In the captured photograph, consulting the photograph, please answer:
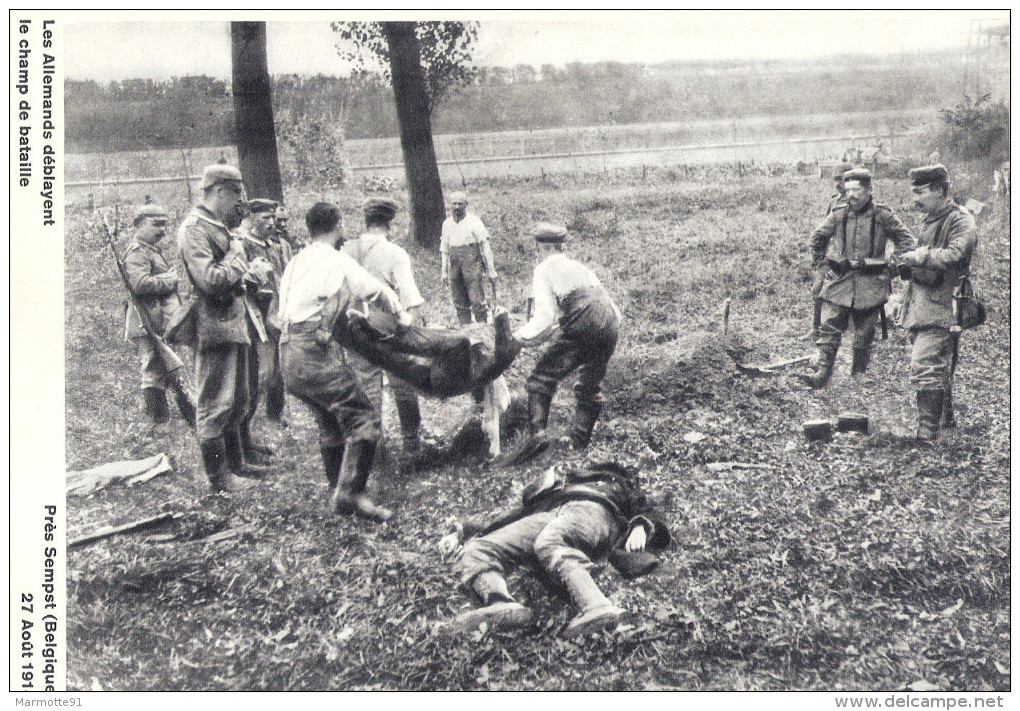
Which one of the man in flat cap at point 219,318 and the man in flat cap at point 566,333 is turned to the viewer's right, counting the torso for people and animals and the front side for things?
the man in flat cap at point 219,318

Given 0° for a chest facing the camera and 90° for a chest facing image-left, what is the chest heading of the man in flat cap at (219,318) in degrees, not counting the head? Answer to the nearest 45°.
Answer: approximately 270°

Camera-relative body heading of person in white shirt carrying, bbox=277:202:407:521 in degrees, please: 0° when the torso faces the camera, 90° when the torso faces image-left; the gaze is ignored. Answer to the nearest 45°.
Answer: approximately 225°

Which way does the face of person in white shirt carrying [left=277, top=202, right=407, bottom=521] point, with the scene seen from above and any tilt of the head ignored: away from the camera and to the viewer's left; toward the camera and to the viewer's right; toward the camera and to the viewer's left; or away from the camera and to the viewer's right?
away from the camera and to the viewer's right

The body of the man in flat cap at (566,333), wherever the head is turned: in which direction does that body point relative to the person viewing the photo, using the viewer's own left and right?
facing away from the viewer and to the left of the viewer

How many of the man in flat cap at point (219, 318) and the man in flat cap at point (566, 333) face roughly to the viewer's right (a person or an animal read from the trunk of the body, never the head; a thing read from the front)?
1

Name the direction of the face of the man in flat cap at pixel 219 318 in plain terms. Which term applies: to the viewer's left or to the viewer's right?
to the viewer's right
